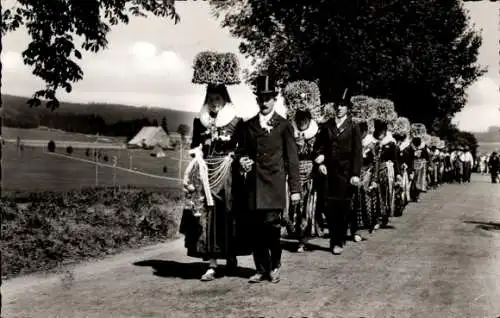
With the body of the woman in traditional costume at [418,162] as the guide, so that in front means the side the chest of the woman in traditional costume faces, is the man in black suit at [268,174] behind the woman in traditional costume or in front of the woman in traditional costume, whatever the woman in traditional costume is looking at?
in front

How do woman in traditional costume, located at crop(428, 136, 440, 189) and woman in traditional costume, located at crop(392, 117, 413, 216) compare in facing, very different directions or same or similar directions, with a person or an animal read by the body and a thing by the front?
same or similar directions

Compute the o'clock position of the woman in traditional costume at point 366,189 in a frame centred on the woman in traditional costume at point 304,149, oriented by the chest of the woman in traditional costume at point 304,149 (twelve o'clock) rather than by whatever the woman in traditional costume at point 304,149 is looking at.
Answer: the woman in traditional costume at point 366,189 is roughly at 7 o'clock from the woman in traditional costume at point 304,149.

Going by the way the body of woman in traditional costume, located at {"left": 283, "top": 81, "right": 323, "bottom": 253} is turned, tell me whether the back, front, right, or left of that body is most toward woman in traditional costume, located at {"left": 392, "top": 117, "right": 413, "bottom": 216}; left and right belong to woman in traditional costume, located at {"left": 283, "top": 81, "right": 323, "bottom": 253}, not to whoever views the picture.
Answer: back

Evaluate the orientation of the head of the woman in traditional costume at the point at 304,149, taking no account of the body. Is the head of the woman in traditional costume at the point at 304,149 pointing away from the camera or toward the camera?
toward the camera

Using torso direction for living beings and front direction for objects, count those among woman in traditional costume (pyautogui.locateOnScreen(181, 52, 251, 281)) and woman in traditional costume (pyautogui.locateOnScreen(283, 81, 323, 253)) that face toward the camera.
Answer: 2

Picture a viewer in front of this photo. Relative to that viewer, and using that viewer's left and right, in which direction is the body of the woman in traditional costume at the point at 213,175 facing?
facing the viewer

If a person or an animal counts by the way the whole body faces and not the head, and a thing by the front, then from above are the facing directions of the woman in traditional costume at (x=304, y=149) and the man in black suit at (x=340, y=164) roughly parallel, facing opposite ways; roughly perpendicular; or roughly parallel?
roughly parallel

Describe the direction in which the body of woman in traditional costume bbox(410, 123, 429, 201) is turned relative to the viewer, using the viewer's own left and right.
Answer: facing the viewer and to the left of the viewer

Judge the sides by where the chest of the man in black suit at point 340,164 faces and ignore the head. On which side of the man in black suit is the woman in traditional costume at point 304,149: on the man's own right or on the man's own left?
on the man's own right

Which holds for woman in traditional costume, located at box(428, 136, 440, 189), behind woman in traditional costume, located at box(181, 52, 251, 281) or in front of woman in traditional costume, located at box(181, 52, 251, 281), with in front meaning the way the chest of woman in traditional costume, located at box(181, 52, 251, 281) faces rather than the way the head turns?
behind

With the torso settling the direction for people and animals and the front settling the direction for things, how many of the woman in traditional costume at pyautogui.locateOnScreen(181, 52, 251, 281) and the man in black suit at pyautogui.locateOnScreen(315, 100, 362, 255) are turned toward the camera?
2

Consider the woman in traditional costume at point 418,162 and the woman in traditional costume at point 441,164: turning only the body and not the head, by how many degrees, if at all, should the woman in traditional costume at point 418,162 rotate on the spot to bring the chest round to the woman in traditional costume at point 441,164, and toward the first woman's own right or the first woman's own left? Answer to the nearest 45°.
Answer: approximately 135° to the first woman's own right

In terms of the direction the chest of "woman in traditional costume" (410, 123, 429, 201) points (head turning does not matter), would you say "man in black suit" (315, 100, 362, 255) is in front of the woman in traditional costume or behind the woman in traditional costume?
in front

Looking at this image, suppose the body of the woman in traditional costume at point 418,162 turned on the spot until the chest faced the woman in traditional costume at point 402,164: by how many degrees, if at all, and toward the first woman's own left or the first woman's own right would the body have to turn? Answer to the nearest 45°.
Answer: approximately 45° to the first woman's own left

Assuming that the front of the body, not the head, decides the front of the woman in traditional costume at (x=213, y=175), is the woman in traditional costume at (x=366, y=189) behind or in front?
behind
